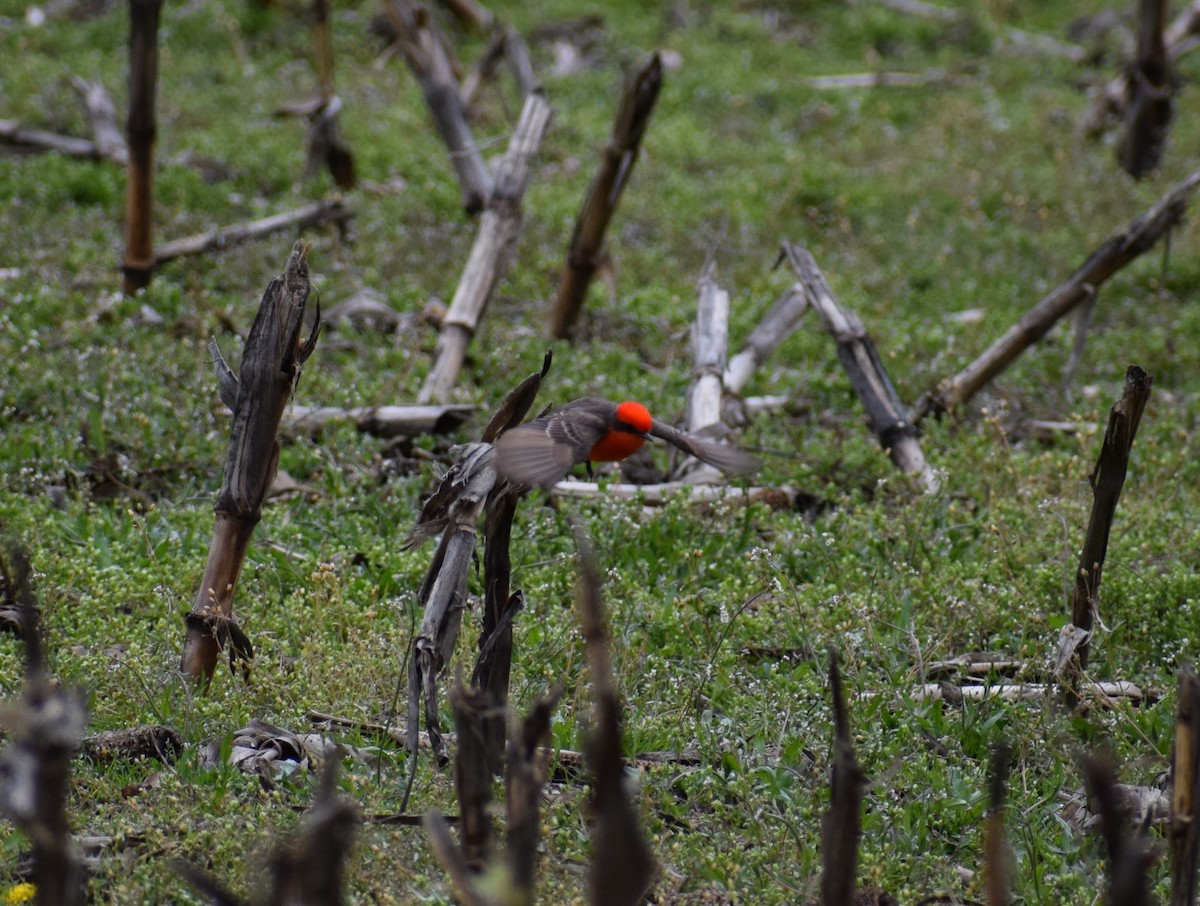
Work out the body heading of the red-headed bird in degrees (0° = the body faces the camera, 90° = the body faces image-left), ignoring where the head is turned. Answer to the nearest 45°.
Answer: approximately 315°

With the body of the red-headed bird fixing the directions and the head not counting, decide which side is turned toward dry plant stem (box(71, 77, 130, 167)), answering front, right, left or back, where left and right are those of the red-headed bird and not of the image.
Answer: back

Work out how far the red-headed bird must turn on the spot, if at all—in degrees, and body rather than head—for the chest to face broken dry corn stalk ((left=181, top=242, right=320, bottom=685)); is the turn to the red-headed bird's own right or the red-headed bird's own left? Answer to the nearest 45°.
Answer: approximately 135° to the red-headed bird's own right

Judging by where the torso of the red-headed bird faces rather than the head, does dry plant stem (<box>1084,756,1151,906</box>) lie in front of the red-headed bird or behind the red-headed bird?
in front

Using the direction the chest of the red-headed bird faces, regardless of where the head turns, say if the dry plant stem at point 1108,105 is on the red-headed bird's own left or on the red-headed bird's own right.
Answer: on the red-headed bird's own left

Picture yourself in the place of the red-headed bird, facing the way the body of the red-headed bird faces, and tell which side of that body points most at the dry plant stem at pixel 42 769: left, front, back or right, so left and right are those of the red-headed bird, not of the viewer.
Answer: right

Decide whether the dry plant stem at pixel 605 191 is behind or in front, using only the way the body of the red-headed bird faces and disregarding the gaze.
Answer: behind

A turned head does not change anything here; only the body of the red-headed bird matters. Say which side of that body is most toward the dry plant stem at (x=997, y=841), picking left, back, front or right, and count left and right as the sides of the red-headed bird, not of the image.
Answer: front

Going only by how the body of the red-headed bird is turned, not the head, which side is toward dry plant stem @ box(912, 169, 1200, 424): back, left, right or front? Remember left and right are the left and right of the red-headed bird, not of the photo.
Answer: left

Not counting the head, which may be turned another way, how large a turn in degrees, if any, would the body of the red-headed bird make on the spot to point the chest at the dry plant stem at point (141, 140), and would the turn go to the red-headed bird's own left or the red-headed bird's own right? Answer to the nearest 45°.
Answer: approximately 180°

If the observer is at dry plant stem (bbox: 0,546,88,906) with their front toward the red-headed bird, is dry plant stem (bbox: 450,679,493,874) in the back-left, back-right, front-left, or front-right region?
front-right
